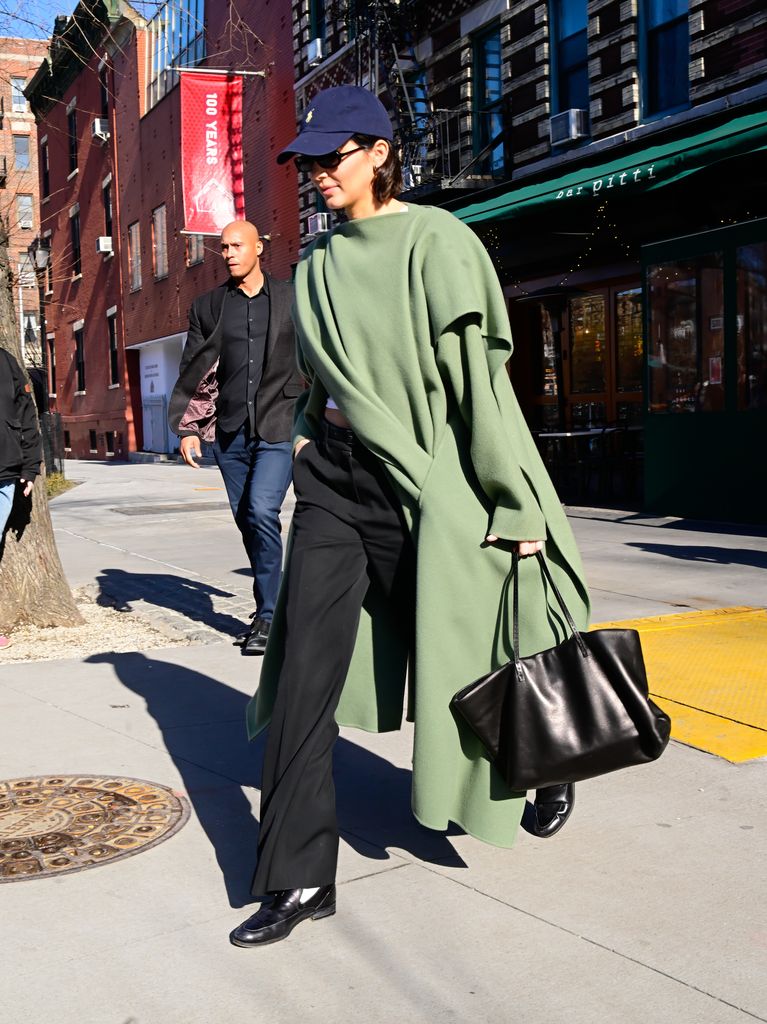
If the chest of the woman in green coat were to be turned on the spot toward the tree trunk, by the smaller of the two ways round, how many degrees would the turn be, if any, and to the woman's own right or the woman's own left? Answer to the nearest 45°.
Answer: approximately 90° to the woman's own right

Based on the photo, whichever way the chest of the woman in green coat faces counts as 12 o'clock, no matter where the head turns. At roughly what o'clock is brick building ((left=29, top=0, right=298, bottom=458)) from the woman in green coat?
The brick building is roughly at 4 o'clock from the woman in green coat.

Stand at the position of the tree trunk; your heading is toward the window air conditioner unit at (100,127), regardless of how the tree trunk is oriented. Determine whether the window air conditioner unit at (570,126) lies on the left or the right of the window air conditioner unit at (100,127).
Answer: right

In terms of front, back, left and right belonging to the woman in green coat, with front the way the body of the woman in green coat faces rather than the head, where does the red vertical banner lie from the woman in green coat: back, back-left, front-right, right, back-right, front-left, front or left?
back-right

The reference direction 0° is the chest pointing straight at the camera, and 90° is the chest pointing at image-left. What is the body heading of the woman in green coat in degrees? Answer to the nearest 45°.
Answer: approximately 45°
